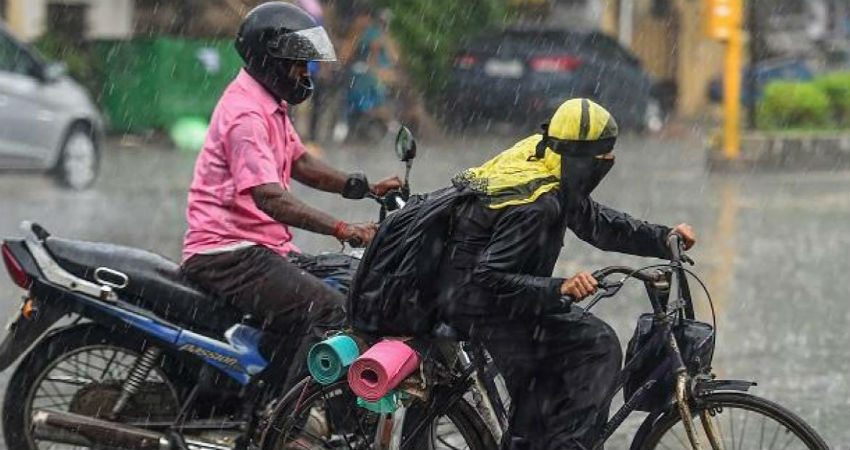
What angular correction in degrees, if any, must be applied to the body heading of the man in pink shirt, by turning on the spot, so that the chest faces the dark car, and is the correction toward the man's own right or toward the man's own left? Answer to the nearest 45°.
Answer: approximately 90° to the man's own left

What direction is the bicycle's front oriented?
to the viewer's right

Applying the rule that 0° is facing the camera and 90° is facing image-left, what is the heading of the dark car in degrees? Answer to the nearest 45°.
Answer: approximately 225°

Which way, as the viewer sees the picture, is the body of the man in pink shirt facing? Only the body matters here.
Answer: to the viewer's right

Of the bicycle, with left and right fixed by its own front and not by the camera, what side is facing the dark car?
left

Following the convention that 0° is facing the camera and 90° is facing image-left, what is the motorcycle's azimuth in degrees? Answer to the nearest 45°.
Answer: approximately 270°

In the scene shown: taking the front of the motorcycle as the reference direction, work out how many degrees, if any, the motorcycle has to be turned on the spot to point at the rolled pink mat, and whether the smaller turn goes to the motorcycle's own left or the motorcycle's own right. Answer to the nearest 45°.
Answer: approximately 45° to the motorcycle's own right

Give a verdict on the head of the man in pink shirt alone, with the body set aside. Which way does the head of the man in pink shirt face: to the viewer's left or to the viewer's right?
to the viewer's right

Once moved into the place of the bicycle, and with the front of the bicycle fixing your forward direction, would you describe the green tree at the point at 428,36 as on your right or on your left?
on your left

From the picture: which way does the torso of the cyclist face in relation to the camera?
to the viewer's right

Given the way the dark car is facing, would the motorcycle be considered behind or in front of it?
behind
